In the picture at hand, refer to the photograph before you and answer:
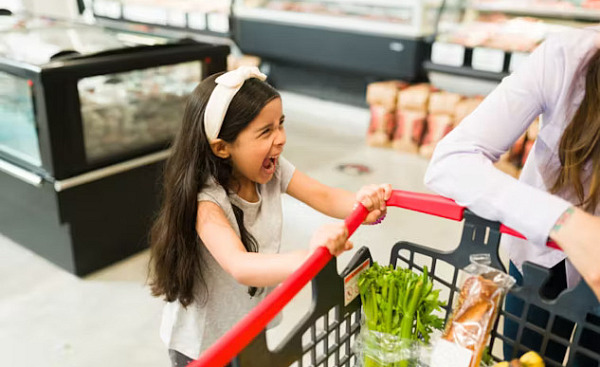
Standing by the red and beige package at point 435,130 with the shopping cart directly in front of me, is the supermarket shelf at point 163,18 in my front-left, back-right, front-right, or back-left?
back-right

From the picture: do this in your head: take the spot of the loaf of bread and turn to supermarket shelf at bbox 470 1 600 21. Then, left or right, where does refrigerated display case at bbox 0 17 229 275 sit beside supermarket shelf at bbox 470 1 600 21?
left

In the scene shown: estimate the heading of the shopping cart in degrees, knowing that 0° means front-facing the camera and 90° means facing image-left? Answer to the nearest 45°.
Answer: approximately 315°

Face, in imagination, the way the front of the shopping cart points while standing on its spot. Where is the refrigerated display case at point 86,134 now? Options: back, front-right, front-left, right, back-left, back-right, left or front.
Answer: back

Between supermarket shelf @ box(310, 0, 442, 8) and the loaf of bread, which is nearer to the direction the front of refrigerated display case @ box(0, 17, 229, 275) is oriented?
the loaf of bread

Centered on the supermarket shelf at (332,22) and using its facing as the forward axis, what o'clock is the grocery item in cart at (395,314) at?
The grocery item in cart is roughly at 12 o'clock from the supermarket shelf.
